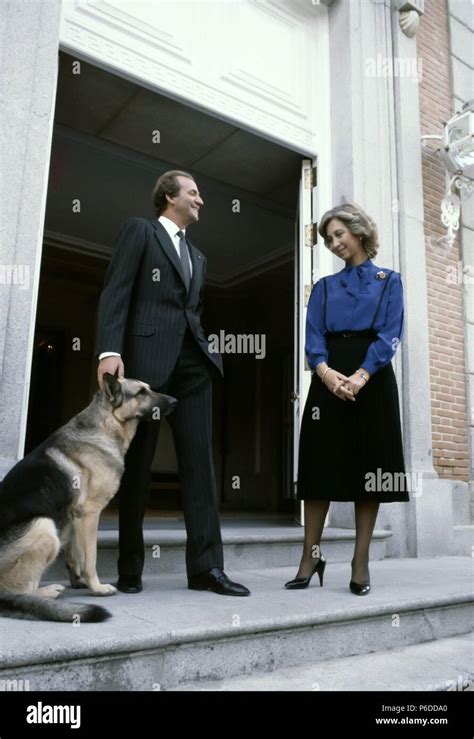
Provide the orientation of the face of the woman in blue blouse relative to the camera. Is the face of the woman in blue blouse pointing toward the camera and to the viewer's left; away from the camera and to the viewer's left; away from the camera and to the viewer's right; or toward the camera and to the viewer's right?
toward the camera and to the viewer's left

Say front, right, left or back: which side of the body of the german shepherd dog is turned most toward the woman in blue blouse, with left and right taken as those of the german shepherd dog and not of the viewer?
front

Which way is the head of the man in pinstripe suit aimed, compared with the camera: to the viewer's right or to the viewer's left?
to the viewer's right

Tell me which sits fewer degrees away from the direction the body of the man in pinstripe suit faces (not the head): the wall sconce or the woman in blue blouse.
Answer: the woman in blue blouse

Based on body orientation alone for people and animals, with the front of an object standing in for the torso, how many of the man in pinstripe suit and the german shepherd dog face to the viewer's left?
0

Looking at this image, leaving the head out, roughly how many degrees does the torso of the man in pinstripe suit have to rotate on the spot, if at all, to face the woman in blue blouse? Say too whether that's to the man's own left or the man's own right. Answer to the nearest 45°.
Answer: approximately 45° to the man's own left

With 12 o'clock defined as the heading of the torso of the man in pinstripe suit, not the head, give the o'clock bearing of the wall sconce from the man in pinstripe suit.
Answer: The wall sconce is roughly at 9 o'clock from the man in pinstripe suit.

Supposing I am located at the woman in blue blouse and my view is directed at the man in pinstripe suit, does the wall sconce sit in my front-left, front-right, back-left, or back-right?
back-right

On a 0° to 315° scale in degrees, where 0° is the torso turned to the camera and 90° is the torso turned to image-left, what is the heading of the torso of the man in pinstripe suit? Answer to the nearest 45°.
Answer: approximately 315°

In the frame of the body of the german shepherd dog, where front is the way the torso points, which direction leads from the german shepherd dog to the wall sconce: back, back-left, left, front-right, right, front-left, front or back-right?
front-left

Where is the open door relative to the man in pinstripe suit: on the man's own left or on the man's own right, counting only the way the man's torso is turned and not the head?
on the man's own left

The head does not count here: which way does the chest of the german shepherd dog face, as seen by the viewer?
to the viewer's right
